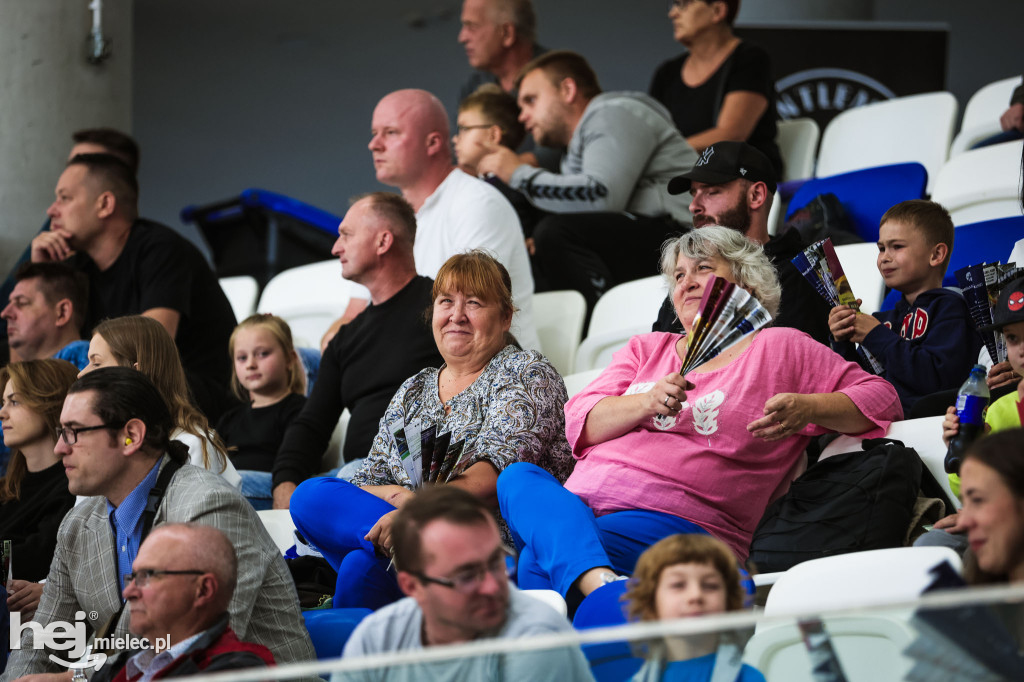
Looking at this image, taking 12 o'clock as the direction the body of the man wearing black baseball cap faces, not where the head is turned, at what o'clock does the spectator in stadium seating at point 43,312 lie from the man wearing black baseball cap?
The spectator in stadium seating is roughly at 2 o'clock from the man wearing black baseball cap.

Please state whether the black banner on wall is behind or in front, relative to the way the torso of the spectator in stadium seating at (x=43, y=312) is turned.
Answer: behind

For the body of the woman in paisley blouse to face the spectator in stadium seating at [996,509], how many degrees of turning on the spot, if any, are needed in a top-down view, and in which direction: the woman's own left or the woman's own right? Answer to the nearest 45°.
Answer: approximately 90° to the woman's own left

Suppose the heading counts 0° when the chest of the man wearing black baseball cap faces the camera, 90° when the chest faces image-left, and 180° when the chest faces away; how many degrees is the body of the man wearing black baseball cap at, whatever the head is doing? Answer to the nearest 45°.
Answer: approximately 45°

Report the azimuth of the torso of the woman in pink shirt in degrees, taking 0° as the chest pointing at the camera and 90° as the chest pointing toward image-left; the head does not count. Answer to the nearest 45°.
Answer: approximately 45°

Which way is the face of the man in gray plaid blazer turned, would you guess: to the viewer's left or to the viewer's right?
to the viewer's left

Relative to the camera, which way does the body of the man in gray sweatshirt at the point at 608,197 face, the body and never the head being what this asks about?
to the viewer's left

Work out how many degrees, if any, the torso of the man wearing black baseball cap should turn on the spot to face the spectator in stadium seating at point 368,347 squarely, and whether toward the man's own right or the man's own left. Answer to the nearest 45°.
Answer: approximately 45° to the man's own right

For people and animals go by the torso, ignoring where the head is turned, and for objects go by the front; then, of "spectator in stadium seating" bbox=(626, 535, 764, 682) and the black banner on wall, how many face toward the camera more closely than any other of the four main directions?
2

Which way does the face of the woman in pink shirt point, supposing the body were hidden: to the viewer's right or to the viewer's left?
to the viewer's left

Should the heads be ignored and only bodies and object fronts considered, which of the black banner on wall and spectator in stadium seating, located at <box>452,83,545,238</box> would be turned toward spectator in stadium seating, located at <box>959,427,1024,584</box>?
the black banner on wall

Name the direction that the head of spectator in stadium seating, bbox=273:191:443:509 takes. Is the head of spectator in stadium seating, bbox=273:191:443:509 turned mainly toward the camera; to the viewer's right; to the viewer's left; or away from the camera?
to the viewer's left

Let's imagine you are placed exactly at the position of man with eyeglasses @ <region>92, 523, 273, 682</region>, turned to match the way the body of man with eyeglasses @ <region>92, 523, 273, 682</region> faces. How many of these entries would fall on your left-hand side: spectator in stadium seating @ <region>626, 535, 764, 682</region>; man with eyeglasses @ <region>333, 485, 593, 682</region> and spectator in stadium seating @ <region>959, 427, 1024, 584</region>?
3
